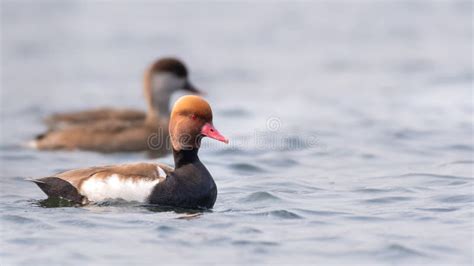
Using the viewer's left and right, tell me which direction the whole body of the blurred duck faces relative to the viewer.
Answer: facing to the right of the viewer

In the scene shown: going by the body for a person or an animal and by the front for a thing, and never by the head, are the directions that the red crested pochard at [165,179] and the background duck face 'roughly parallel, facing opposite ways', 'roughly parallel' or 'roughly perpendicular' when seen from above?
roughly parallel

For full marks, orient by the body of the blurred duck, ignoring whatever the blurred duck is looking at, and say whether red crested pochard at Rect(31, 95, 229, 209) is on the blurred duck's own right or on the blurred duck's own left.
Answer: on the blurred duck's own right

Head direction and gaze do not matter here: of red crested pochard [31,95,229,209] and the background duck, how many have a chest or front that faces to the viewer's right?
2

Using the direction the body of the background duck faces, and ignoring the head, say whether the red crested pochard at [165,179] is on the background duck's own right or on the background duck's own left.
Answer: on the background duck's own right

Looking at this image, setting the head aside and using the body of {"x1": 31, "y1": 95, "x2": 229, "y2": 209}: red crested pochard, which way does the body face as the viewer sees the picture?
to the viewer's right

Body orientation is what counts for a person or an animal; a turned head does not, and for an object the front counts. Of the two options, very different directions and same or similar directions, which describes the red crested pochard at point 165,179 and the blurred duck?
same or similar directions

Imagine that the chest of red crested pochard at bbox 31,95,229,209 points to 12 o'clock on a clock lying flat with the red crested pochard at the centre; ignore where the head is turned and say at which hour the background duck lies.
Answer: The background duck is roughly at 9 o'clock from the red crested pochard.

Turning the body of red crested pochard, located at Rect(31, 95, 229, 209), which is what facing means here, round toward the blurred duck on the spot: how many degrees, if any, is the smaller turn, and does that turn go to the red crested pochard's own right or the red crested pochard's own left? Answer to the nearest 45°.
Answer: approximately 90° to the red crested pochard's own left
